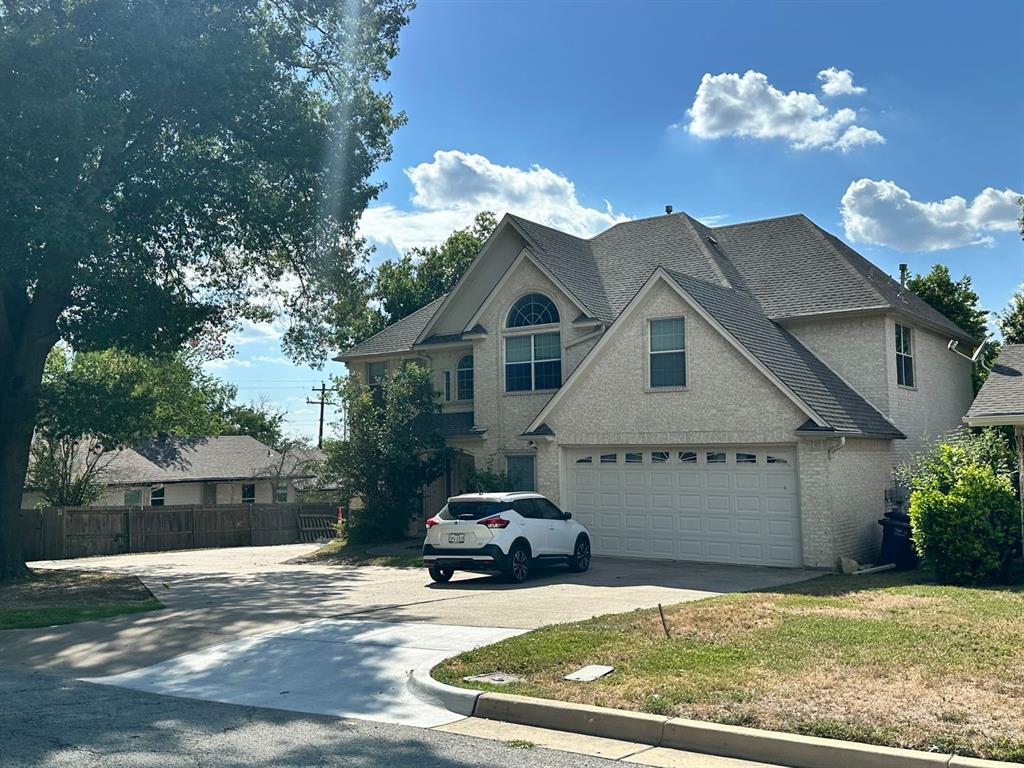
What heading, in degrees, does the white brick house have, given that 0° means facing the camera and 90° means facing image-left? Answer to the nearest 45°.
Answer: approximately 45°

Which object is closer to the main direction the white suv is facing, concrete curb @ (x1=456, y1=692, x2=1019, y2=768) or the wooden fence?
the wooden fence

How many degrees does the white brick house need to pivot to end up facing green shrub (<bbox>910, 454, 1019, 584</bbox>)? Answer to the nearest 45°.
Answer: approximately 90° to its left

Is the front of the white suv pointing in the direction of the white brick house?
yes

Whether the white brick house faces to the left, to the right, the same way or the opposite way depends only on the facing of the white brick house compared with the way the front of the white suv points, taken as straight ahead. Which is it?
the opposite way

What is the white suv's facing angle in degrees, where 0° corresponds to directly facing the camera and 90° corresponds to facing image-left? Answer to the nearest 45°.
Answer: approximately 225°

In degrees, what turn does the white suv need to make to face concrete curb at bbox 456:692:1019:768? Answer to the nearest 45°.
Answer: approximately 135° to its right

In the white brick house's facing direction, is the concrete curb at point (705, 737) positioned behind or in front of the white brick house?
in front

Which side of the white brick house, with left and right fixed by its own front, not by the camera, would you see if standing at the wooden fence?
right

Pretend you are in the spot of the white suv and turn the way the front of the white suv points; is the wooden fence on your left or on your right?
on your left

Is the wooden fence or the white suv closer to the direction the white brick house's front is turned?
the white suv

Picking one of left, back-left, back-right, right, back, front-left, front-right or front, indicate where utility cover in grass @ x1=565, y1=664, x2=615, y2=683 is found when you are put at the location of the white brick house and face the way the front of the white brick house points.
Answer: front-left

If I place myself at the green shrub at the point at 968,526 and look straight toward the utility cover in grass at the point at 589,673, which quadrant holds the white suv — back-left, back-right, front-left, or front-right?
front-right

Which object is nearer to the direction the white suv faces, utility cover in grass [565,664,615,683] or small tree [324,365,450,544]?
the small tree
